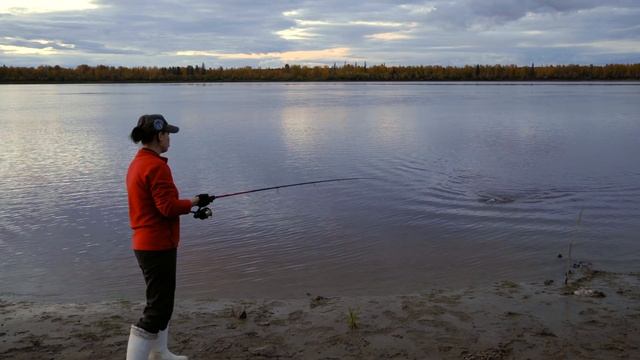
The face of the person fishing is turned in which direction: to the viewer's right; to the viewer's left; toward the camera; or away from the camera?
to the viewer's right

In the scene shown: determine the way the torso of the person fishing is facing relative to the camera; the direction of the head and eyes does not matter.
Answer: to the viewer's right
